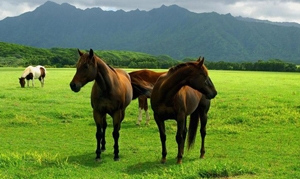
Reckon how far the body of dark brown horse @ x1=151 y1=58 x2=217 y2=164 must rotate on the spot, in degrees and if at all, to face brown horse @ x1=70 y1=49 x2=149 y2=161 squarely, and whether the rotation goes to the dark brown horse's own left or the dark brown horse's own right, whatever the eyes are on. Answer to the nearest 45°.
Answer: approximately 45° to the dark brown horse's own right

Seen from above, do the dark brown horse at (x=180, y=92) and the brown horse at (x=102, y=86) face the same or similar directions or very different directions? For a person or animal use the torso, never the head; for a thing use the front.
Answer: same or similar directions

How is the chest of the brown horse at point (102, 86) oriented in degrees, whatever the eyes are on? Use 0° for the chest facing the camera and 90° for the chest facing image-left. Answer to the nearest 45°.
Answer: approximately 45°

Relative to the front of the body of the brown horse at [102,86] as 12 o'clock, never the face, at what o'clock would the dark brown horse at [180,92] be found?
The dark brown horse is roughly at 8 o'clock from the brown horse.

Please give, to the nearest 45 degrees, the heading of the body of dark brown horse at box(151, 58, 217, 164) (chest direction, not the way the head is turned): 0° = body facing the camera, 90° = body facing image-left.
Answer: approximately 45°

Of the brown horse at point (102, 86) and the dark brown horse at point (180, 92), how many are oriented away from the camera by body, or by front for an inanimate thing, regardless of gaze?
0
